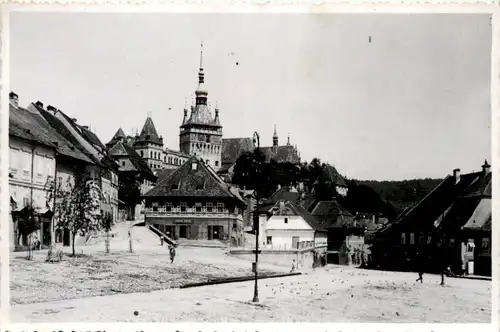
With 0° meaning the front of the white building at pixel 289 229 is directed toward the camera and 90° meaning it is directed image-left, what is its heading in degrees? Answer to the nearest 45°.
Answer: approximately 0°

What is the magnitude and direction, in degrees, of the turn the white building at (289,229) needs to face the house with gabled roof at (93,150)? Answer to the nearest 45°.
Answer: approximately 45° to its right

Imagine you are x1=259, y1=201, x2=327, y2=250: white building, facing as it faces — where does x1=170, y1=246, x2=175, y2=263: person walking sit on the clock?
The person walking is roughly at 1 o'clock from the white building.
